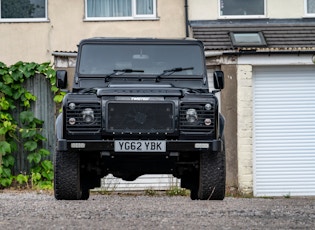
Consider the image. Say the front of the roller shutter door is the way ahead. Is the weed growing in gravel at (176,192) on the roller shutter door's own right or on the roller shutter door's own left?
on the roller shutter door's own right

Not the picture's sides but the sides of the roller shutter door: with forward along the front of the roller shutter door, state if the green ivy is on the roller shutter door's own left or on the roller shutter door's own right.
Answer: on the roller shutter door's own right

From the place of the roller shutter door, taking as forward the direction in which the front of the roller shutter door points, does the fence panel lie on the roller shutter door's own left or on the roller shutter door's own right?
on the roller shutter door's own right

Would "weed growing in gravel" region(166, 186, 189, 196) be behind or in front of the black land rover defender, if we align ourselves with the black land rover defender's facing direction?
behind

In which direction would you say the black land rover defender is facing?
toward the camera

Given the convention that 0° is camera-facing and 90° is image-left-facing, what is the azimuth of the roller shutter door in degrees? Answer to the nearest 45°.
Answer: approximately 0°

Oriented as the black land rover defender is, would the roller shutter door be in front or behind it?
behind

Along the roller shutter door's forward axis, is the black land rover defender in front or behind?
in front

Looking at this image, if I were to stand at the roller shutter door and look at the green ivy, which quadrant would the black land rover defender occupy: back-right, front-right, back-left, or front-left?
front-left

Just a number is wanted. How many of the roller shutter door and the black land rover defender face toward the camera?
2

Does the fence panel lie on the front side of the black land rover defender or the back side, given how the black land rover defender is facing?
on the back side

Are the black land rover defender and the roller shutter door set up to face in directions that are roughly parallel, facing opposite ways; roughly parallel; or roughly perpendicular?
roughly parallel
